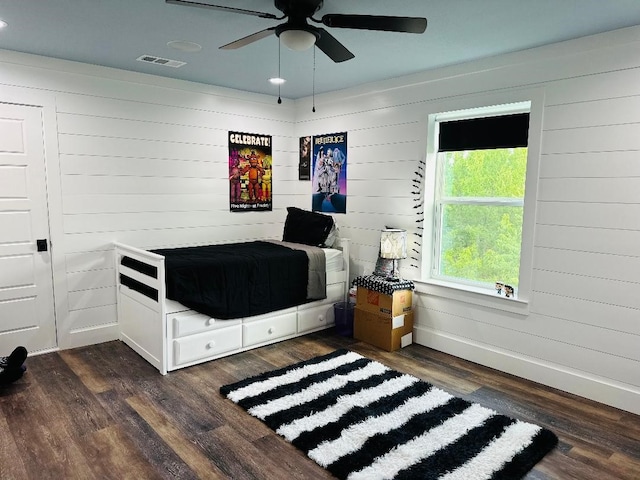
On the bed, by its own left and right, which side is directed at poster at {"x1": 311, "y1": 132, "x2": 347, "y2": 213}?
back

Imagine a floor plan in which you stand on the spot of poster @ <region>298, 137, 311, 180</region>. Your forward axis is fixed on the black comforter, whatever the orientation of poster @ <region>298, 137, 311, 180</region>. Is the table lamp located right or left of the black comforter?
left

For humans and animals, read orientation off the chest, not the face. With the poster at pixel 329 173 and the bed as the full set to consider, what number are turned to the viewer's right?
0

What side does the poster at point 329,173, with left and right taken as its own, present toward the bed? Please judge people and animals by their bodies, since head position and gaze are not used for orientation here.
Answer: front

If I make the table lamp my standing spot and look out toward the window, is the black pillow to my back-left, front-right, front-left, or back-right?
back-left

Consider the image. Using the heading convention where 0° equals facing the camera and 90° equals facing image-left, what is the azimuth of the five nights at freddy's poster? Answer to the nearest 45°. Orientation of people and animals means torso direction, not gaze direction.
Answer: approximately 315°

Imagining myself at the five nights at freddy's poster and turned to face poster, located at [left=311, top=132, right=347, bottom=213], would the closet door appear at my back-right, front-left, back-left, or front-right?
back-right

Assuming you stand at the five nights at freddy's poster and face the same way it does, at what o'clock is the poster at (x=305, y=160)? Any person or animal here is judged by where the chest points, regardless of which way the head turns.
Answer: The poster is roughly at 10 o'clock from the five nights at freddy's poster.
